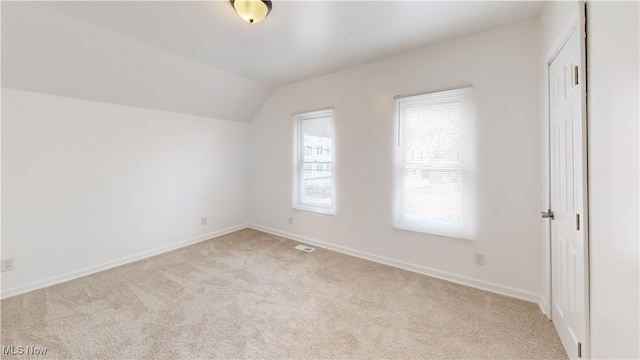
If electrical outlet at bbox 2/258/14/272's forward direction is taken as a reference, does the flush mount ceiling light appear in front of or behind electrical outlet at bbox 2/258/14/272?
in front

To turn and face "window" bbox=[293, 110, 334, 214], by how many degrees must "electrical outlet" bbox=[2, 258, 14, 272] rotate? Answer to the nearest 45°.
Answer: approximately 45° to its left

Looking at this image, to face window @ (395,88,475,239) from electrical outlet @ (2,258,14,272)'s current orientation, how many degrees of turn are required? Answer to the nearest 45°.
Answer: approximately 45° to its left

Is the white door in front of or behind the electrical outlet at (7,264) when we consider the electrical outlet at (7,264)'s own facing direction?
in front

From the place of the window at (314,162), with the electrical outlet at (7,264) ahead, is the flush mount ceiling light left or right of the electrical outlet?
left

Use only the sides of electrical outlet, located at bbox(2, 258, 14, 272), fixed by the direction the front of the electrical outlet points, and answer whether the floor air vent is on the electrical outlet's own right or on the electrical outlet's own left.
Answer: on the electrical outlet's own left

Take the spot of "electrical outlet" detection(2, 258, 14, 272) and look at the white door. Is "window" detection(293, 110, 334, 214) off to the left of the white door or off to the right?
left
